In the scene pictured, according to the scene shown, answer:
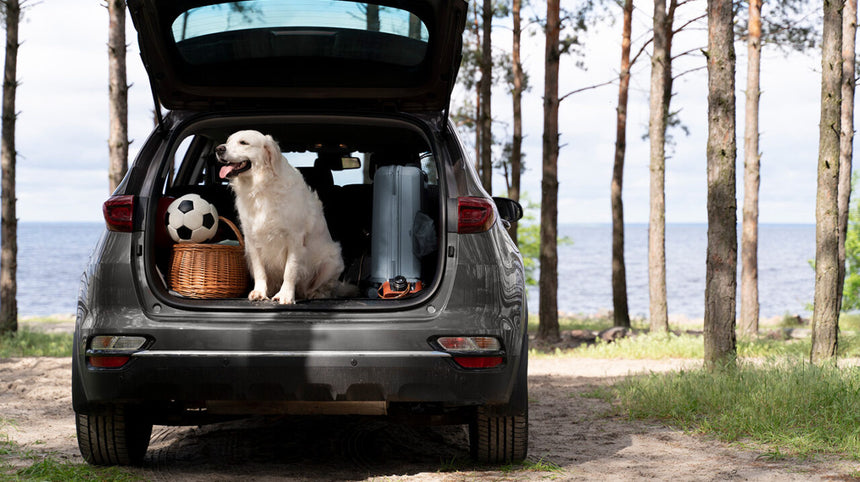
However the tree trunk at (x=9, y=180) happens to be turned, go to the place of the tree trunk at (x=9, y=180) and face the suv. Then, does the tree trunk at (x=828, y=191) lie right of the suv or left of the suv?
left

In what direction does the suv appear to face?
away from the camera

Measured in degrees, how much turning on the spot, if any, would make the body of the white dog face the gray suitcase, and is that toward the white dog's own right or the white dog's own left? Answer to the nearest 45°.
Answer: approximately 135° to the white dog's own left

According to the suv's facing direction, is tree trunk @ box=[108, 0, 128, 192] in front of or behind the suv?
in front

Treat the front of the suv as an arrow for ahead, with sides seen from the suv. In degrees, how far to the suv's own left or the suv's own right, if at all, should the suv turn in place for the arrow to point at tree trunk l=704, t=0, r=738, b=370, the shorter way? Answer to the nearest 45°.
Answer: approximately 45° to the suv's own right

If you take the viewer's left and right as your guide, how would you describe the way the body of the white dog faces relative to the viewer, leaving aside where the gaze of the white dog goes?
facing the viewer and to the left of the viewer
